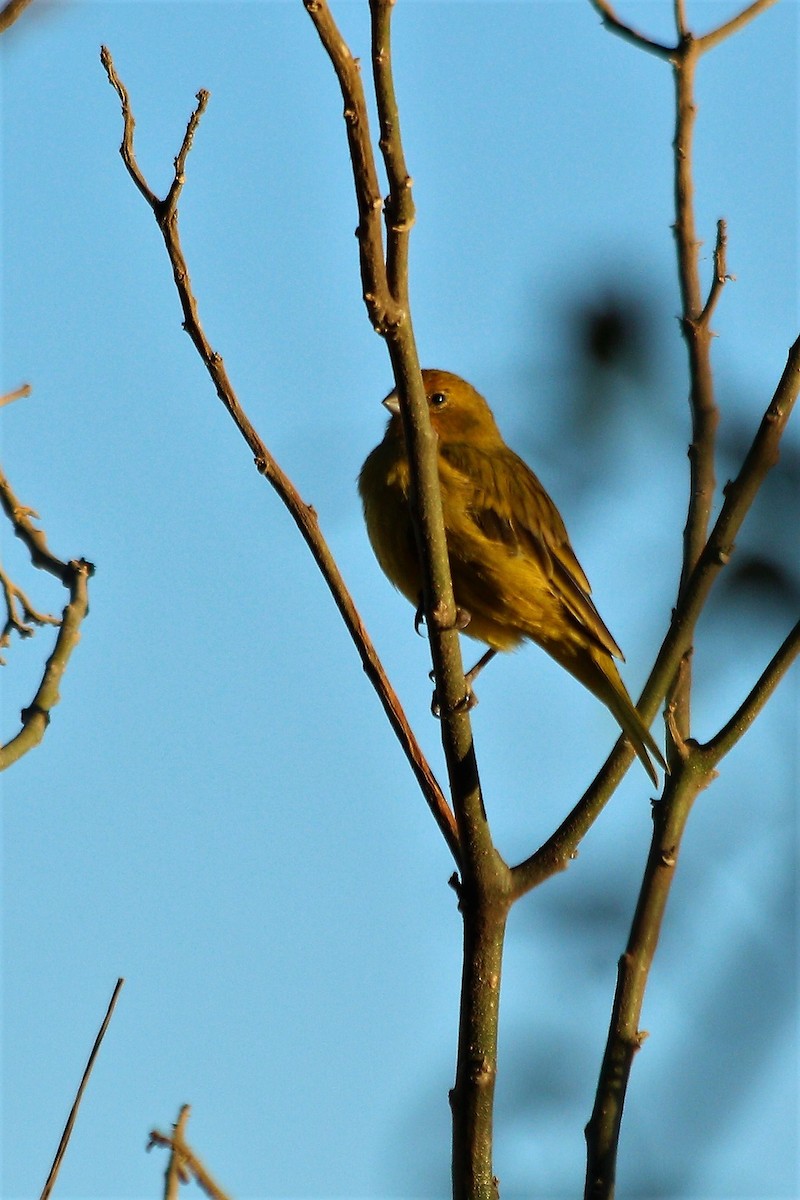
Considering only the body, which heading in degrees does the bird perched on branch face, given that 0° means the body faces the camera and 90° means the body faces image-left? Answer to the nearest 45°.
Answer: approximately 90°

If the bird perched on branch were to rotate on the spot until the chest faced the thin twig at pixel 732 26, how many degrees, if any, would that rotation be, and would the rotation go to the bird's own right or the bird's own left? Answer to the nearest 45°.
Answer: approximately 180°
